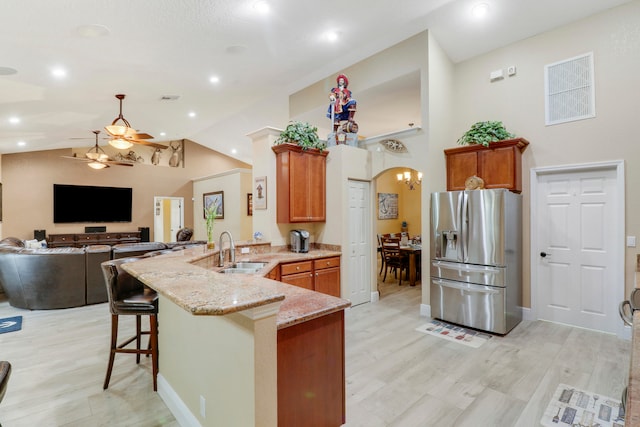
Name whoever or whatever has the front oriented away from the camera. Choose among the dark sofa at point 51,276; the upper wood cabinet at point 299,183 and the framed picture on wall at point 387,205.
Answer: the dark sofa

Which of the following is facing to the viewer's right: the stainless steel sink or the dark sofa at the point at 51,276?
the stainless steel sink

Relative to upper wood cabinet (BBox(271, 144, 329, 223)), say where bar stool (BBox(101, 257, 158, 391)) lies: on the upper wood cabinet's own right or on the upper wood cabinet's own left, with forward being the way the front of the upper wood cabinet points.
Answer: on the upper wood cabinet's own right

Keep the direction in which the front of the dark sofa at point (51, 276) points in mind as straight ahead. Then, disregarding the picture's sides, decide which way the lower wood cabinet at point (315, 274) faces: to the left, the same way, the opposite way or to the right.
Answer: the opposite way

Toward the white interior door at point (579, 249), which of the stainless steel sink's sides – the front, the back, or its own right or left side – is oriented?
front

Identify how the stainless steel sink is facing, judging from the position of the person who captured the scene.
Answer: facing to the right of the viewer

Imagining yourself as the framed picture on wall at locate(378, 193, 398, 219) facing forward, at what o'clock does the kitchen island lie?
The kitchen island is roughly at 12 o'clock from the framed picture on wall.

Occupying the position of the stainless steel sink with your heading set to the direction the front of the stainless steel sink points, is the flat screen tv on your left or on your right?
on your left

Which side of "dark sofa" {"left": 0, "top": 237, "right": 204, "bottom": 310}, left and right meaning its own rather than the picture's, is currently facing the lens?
back

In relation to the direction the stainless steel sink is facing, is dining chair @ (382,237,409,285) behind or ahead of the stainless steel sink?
ahead

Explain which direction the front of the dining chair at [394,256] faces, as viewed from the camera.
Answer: facing away from the viewer and to the right of the viewer

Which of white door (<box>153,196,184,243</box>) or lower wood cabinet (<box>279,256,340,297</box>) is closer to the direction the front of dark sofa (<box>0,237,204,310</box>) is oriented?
the white door

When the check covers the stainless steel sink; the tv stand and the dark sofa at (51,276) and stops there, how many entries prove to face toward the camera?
1
